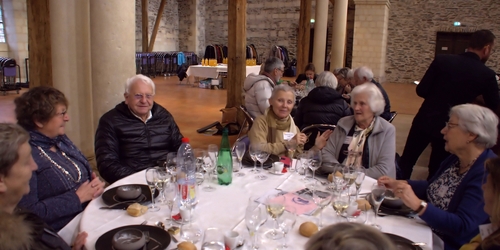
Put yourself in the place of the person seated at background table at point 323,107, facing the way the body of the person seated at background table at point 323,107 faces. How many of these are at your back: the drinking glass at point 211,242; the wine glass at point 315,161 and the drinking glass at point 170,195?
3

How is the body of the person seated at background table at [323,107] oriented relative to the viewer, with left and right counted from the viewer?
facing away from the viewer

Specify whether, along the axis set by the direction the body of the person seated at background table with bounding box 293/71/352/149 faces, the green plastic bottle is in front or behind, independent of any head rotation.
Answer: behind

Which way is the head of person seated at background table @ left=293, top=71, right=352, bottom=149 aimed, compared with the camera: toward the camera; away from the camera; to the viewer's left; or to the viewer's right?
away from the camera

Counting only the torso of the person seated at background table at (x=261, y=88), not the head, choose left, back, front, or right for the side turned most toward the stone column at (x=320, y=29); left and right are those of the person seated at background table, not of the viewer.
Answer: left

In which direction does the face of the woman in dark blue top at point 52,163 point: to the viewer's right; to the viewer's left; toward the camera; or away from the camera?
to the viewer's right

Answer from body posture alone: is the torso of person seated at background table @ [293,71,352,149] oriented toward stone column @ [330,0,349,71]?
yes

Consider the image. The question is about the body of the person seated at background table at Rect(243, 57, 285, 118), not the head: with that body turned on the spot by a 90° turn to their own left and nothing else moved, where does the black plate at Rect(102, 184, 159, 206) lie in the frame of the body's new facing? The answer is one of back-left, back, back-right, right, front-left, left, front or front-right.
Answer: back

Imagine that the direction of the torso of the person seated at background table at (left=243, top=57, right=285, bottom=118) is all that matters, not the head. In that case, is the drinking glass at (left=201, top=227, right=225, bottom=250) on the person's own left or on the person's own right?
on the person's own right

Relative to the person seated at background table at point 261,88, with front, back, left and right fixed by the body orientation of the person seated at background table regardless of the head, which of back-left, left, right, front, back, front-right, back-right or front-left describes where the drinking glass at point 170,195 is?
right

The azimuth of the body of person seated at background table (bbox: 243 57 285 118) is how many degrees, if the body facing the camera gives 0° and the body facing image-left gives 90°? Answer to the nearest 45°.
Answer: approximately 270°

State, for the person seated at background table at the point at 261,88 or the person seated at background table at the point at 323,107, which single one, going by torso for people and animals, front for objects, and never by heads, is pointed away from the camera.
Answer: the person seated at background table at the point at 323,107
